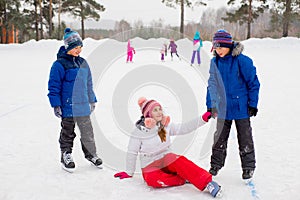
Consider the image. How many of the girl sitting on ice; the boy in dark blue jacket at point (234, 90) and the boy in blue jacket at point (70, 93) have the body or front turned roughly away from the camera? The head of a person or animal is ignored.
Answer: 0

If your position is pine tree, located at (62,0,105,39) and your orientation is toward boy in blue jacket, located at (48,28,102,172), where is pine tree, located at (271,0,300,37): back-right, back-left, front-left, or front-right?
front-left

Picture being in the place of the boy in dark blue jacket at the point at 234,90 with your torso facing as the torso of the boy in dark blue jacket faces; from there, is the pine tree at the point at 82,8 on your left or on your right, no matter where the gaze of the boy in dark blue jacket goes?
on your right

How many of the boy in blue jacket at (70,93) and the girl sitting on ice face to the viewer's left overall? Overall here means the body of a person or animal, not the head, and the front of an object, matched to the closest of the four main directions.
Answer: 0

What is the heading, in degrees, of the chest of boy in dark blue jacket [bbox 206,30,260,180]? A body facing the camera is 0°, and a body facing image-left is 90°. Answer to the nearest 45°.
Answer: approximately 45°

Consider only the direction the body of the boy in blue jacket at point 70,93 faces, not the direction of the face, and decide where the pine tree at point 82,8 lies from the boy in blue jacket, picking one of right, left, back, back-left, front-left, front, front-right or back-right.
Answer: back-left

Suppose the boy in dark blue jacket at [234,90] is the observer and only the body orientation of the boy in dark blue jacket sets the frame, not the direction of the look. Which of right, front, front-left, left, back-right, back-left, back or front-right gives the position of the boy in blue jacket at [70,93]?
front-right

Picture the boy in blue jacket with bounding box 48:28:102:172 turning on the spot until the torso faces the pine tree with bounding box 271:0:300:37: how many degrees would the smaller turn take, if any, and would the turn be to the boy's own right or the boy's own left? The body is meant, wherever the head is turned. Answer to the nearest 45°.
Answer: approximately 90° to the boy's own left

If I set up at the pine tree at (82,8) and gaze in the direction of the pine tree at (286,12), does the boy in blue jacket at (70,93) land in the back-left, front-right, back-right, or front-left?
front-right

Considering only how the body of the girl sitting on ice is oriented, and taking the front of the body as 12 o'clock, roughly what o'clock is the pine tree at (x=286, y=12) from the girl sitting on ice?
The pine tree is roughly at 8 o'clock from the girl sitting on ice.

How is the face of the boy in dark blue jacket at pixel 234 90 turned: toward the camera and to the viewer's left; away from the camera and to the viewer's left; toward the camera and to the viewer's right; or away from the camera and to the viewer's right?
toward the camera and to the viewer's left

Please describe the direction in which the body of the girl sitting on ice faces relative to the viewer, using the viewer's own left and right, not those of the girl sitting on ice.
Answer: facing the viewer and to the right of the viewer
